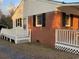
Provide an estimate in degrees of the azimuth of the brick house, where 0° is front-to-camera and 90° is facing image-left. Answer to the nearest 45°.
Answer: approximately 315°
